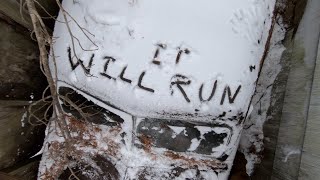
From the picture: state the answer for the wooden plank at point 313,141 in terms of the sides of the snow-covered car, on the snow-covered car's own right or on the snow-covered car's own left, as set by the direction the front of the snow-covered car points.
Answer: on the snow-covered car's own left

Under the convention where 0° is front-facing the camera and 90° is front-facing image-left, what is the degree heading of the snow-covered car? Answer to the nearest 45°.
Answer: approximately 0°
